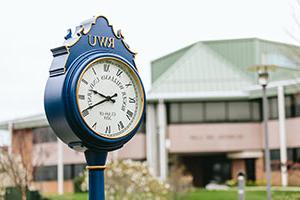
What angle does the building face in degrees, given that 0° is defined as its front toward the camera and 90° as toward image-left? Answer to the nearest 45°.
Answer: approximately 0°

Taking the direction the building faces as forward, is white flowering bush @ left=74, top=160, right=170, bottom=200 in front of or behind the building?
in front

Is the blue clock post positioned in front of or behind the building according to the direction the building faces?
in front
